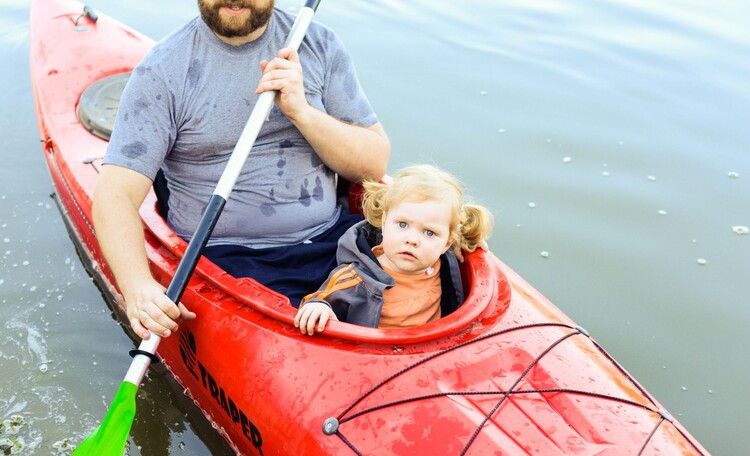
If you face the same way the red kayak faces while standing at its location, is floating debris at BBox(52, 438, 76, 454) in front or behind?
behind

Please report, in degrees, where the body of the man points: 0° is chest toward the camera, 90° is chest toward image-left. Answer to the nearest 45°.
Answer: approximately 315°

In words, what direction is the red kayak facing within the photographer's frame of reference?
facing the viewer and to the right of the viewer

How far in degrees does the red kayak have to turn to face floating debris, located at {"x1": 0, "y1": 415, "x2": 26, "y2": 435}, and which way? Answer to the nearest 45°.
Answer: approximately 135° to its right
